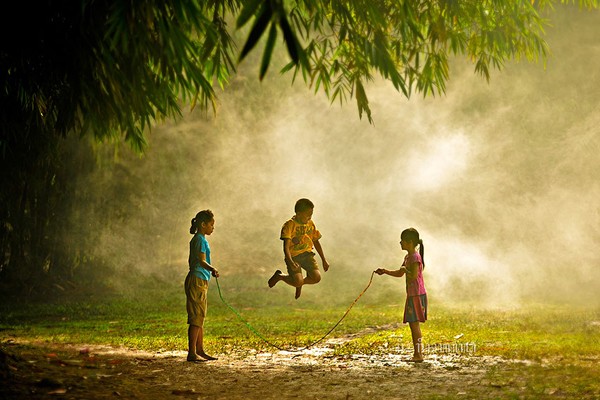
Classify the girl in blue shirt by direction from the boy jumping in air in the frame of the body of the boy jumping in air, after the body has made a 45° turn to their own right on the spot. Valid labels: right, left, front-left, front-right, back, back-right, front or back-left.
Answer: right

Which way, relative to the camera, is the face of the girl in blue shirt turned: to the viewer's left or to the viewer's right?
to the viewer's right

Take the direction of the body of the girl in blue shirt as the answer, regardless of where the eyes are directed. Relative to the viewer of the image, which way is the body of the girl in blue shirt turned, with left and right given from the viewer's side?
facing to the right of the viewer

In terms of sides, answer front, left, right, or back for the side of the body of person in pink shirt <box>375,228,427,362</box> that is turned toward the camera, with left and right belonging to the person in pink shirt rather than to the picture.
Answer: left

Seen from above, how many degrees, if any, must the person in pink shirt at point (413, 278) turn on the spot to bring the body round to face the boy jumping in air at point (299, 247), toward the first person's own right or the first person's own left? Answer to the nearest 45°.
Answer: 0° — they already face them

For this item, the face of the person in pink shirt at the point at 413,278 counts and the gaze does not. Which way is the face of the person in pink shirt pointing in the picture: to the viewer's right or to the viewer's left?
to the viewer's left
